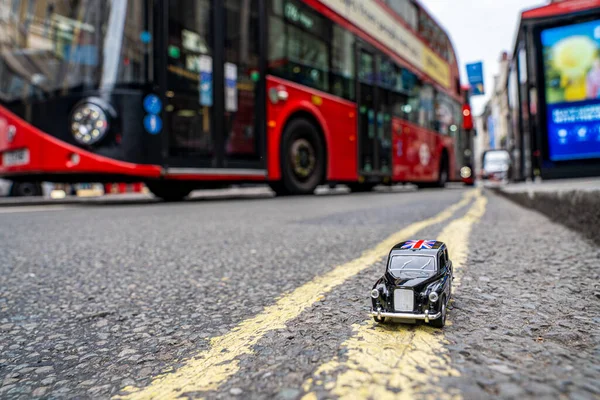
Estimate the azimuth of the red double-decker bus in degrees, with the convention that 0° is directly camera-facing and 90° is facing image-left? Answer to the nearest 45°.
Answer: approximately 45°

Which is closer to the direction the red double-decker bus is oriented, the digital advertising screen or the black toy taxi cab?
the black toy taxi cab

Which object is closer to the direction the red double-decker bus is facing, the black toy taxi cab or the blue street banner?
the black toy taxi cab

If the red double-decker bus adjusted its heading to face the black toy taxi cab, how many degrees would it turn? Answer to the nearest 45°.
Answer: approximately 45° to its left

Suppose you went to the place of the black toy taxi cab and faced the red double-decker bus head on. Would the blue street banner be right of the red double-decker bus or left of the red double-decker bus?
right

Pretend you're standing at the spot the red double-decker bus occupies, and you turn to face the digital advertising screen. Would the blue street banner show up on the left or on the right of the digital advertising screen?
left

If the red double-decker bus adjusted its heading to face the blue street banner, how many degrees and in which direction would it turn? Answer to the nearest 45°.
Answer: approximately 180°

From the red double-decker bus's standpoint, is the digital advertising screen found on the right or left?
on its left
